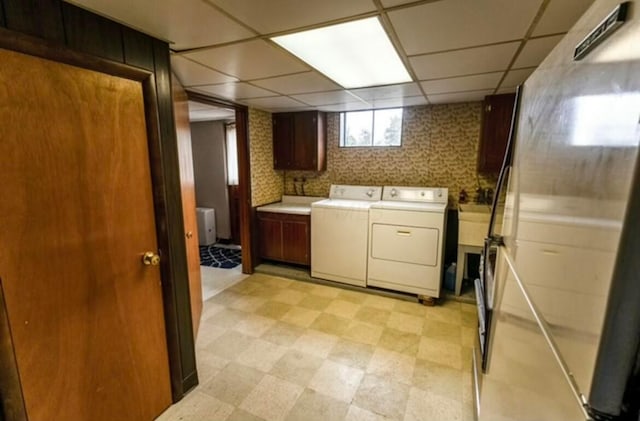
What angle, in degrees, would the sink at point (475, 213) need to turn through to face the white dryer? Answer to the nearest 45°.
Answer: approximately 45° to its right

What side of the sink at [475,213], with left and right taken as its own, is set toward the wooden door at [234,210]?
right

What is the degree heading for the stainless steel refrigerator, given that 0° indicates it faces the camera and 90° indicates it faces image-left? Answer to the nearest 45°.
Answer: approximately 45°

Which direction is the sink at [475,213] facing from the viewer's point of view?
toward the camera

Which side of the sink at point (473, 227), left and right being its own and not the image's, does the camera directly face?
front

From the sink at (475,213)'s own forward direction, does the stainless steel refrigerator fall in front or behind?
in front

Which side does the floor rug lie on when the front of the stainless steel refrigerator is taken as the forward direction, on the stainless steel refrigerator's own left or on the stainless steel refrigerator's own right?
on the stainless steel refrigerator's own right

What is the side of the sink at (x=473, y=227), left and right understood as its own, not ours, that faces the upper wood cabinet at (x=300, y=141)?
right

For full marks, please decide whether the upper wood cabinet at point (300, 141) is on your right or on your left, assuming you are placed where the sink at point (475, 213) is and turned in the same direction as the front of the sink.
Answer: on your right

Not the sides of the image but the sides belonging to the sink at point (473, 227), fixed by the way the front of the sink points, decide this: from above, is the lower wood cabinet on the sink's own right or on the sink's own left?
on the sink's own right

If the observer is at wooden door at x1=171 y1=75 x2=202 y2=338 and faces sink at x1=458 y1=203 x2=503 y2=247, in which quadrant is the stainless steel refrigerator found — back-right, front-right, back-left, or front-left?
front-right
